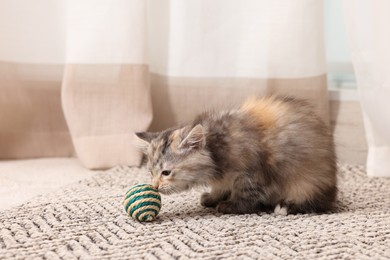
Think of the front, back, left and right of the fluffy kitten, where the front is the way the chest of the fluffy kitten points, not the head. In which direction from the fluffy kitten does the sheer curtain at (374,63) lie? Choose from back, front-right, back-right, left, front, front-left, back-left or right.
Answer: back-right

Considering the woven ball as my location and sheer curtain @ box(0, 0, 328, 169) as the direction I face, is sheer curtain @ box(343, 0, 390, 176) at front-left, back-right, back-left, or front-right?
front-right

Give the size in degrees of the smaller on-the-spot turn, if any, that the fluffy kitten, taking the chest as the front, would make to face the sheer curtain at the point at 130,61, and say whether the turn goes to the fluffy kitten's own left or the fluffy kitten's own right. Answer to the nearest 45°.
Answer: approximately 45° to the fluffy kitten's own right

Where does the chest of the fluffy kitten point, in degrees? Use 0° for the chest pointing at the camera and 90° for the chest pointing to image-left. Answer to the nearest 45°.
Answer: approximately 90°

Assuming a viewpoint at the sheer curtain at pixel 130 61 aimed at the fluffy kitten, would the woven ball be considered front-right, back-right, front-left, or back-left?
front-right

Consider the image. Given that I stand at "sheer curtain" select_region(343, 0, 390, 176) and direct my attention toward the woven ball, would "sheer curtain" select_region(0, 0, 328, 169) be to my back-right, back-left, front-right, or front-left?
front-right
